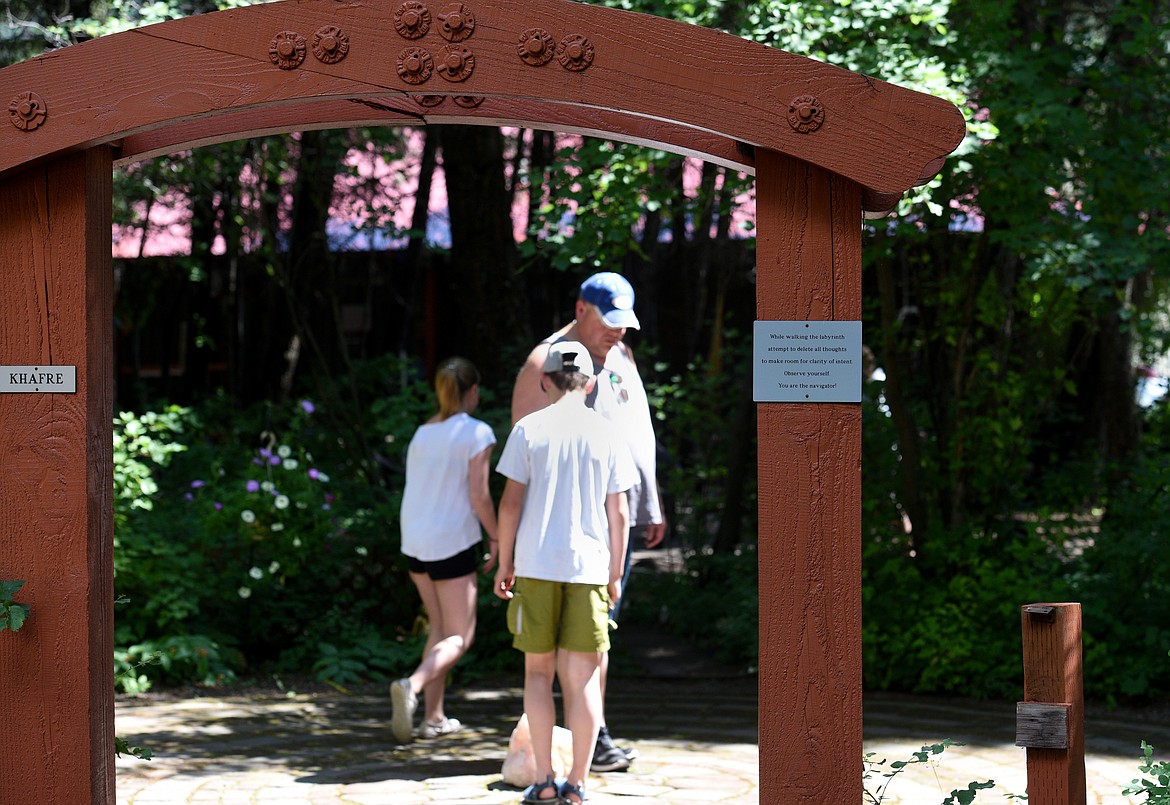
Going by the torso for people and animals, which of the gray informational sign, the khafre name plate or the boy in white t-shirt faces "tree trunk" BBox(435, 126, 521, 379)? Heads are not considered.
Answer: the boy in white t-shirt

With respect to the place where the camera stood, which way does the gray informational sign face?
facing the viewer

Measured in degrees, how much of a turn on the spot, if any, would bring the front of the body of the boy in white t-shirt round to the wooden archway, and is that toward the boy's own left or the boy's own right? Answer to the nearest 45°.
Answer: approximately 180°

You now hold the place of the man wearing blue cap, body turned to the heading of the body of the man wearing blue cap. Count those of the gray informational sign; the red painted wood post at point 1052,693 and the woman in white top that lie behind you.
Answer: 1

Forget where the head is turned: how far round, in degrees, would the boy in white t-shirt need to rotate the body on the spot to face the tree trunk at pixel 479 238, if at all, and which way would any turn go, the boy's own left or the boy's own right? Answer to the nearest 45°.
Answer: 0° — they already face it

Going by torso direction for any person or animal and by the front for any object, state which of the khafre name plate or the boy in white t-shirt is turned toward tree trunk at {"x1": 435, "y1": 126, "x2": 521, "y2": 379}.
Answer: the boy in white t-shirt

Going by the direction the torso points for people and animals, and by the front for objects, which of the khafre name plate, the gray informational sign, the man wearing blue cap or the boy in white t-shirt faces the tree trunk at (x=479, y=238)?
the boy in white t-shirt

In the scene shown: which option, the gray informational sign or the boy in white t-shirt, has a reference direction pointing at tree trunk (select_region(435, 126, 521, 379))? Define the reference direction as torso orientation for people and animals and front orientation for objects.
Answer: the boy in white t-shirt

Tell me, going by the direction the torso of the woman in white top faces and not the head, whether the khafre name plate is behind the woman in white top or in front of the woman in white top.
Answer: behind

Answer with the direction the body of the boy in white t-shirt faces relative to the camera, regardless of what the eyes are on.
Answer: away from the camera

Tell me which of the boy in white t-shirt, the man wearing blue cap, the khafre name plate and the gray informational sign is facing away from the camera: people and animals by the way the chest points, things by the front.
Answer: the boy in white t-shirt

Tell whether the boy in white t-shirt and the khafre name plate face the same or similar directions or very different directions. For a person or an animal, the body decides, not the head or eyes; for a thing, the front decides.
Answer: very different directions

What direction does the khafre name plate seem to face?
toward the camera

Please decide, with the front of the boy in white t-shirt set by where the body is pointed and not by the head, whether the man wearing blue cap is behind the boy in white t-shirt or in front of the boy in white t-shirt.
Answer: in front

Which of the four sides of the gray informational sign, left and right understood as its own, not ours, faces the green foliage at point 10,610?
right

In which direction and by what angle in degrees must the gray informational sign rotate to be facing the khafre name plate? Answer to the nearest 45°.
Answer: approximately 90° to its right
